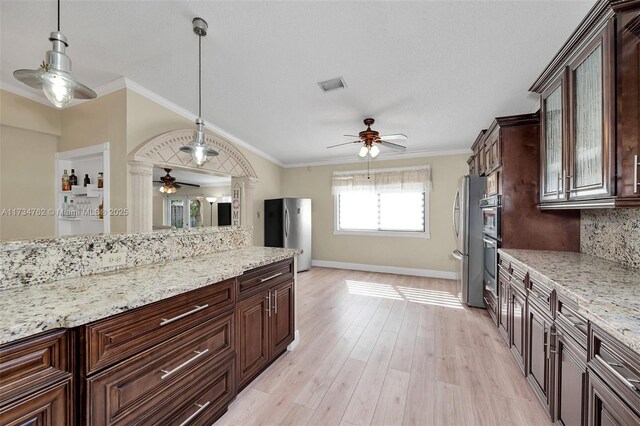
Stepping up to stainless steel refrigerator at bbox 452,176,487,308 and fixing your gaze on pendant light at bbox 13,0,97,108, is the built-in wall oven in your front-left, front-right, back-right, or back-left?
front-left

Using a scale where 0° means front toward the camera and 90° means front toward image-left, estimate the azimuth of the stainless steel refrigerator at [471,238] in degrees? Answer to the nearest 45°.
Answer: approximately 90°

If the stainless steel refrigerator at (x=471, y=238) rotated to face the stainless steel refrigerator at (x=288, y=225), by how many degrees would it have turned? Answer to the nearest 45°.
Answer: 0° — it already faces it

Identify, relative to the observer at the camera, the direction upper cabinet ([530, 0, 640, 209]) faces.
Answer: facing the viewer and to the left of the viewer

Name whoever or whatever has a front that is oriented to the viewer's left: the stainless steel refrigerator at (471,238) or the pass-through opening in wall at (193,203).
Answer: the stainless steel refrigerator

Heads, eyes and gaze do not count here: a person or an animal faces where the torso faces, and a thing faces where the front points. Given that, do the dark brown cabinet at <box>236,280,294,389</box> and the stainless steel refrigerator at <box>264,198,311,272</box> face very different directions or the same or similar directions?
same or similar directions

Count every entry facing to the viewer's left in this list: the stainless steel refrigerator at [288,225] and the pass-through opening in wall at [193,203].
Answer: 0

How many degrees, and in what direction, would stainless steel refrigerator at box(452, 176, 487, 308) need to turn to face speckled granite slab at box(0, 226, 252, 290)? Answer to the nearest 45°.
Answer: approximately 45° to its left

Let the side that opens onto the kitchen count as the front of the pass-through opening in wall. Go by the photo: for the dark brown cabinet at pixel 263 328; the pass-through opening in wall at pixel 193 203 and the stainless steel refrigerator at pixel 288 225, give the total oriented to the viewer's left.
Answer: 0

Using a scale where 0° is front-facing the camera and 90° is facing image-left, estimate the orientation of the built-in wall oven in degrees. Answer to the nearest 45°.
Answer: approximately 90°

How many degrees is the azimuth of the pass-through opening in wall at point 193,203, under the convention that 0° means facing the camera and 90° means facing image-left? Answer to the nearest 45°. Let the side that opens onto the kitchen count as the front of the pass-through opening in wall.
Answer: approximately 315°

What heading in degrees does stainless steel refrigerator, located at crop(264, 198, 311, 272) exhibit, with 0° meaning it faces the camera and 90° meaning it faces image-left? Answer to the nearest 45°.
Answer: approximately 315°

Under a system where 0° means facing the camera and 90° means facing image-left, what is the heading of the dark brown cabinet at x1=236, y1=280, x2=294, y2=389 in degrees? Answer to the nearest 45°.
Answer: approximately 315°

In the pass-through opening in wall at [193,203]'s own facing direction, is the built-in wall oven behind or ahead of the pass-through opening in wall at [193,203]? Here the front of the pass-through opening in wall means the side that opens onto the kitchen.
ahead

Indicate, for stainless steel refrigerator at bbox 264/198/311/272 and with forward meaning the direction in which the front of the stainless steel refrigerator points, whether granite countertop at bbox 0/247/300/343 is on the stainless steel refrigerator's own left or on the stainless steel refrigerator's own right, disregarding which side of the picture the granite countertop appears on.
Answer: on the stainless steel refrigerator's own right
